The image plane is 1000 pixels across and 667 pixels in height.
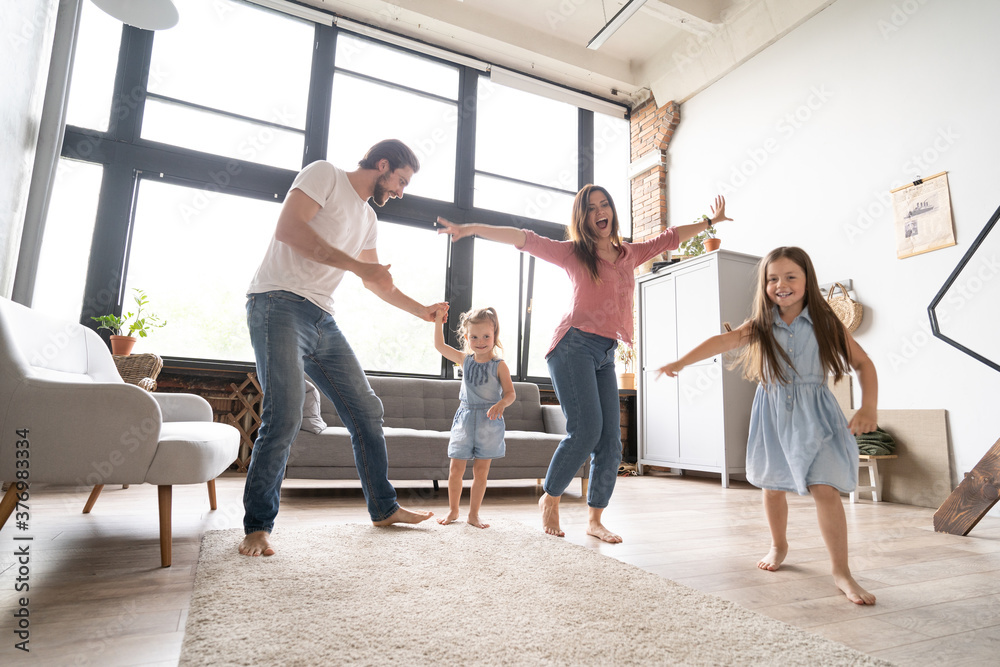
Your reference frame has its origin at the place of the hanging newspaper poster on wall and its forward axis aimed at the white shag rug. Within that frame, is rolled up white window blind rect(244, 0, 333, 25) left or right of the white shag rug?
right

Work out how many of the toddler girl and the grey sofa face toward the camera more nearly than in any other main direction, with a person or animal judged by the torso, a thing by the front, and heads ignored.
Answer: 2

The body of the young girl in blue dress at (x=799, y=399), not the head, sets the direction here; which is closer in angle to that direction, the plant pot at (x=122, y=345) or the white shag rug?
the white shag rug

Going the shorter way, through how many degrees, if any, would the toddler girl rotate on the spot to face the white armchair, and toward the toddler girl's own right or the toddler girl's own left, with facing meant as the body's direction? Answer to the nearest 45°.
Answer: approximately 45° to the toddler girl's own right

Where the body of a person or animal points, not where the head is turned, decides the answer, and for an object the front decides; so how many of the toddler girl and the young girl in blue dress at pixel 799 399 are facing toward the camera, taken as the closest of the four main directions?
2

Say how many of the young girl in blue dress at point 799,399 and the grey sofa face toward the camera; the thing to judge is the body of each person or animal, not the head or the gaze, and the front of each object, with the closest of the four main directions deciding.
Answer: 2

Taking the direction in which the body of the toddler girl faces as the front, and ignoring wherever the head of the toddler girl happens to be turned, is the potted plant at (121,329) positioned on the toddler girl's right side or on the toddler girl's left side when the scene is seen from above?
on the toddler girl's right side
